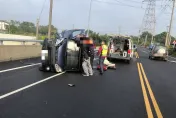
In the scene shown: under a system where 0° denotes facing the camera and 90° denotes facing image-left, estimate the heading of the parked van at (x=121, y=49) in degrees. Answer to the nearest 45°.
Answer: approximately 180°

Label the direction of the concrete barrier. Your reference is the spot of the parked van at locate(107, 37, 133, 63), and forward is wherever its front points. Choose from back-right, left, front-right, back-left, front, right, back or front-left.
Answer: back-left

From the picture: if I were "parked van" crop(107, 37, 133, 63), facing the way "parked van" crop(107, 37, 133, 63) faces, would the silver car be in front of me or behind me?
in front

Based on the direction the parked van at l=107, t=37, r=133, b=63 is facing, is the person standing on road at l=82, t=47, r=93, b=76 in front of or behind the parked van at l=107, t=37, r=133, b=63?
behind
